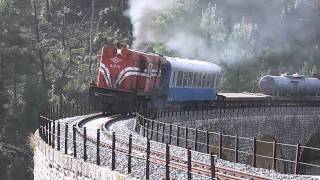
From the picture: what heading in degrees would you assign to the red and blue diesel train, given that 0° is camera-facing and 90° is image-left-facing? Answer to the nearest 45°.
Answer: approximately 45°

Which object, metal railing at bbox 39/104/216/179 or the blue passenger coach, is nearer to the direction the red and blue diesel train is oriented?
the metal railing

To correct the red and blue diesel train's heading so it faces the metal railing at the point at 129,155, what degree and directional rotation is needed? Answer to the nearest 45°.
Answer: approximately 45° to its left
